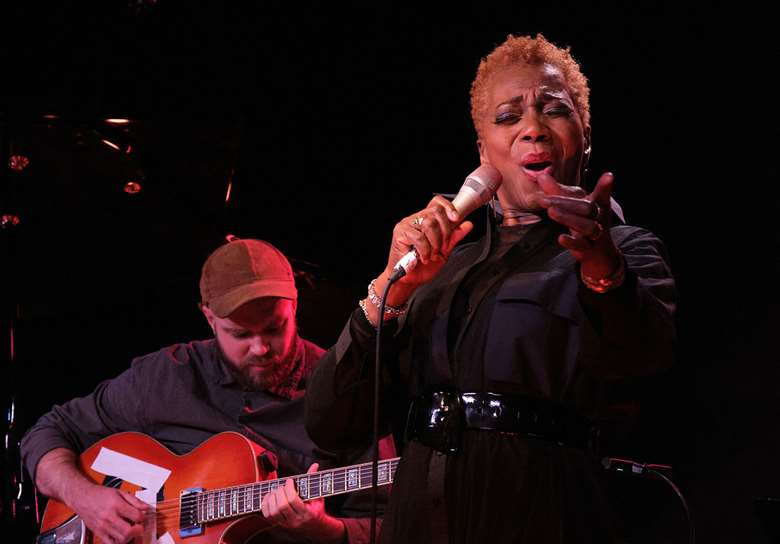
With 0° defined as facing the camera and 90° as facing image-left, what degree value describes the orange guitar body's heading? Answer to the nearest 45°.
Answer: approximately 0°
